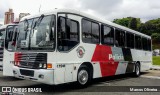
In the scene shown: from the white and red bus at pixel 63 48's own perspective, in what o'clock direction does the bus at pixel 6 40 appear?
The bus is roughly at 3 o'clock from the white and red bus.

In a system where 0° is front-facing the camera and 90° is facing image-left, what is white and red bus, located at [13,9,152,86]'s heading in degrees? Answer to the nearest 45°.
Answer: approximately 45°
